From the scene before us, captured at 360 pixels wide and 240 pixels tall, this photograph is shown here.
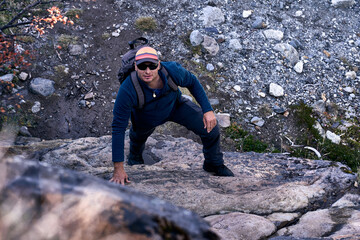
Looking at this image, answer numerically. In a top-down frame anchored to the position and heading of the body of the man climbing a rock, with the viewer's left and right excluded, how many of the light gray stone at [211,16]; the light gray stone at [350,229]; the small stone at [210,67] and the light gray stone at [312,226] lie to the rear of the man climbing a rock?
2

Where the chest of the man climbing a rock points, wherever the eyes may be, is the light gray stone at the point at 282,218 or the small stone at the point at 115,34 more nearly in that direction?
the light gray stone

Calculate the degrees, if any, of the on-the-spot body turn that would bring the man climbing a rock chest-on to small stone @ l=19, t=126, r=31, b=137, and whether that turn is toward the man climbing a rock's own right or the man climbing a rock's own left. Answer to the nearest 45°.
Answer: approximately 135° to the man climbing a rock's own right

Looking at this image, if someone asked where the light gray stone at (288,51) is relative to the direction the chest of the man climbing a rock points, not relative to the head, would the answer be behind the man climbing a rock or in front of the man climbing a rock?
behind

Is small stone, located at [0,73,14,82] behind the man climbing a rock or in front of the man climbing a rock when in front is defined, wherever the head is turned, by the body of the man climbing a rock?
behind

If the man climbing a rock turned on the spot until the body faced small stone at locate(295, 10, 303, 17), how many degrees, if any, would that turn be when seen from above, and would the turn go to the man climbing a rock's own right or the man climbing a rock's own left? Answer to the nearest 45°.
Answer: approximately 135° to the man climbing a rock's own left

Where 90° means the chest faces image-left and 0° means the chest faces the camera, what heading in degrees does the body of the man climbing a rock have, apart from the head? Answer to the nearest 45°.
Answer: approximately 0°

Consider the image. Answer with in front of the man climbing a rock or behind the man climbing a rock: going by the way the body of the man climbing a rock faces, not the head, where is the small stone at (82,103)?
behind

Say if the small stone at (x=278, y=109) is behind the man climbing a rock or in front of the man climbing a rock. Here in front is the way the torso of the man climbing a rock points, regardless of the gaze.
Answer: behind
